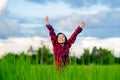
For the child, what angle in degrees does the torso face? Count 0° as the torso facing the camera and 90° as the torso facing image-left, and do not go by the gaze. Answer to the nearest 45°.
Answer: approximately 0°
